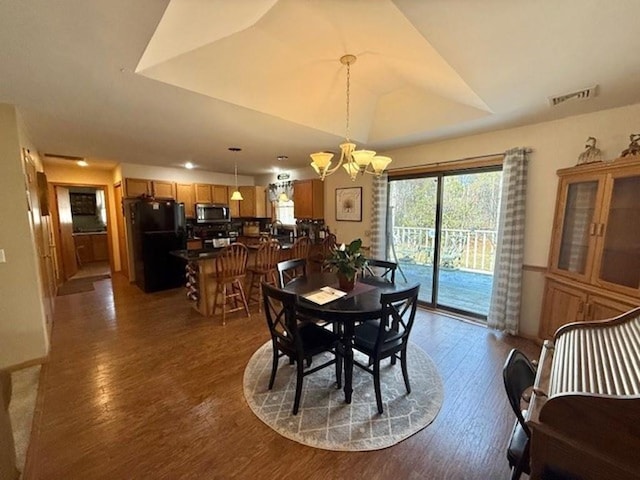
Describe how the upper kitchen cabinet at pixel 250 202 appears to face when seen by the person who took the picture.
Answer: facing the viewer

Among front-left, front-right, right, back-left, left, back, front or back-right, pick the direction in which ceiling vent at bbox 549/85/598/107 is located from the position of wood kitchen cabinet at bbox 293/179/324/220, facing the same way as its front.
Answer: left

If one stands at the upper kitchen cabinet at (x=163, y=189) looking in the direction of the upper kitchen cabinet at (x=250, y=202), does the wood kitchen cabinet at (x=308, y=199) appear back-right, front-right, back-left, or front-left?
front-right

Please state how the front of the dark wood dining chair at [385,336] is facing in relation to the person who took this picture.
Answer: facing away from the viewer and to the left of the viewer

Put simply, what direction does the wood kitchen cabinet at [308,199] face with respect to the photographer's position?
facing the viewer and to the left of the viewer

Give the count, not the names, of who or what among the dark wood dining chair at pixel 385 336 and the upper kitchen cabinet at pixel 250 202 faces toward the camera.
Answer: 1

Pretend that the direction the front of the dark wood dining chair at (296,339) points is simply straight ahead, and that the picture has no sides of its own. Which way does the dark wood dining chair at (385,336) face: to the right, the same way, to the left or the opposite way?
to the left

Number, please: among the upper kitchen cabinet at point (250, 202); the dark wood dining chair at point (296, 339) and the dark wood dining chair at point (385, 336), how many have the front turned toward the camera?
1

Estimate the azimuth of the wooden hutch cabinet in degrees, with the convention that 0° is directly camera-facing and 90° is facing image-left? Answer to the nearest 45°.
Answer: approximately 45°

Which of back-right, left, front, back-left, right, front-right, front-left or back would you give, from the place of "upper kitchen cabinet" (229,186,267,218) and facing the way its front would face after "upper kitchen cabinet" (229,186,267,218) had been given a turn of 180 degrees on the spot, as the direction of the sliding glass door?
back-right

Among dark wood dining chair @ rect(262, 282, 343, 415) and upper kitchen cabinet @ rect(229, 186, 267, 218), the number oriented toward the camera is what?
1
